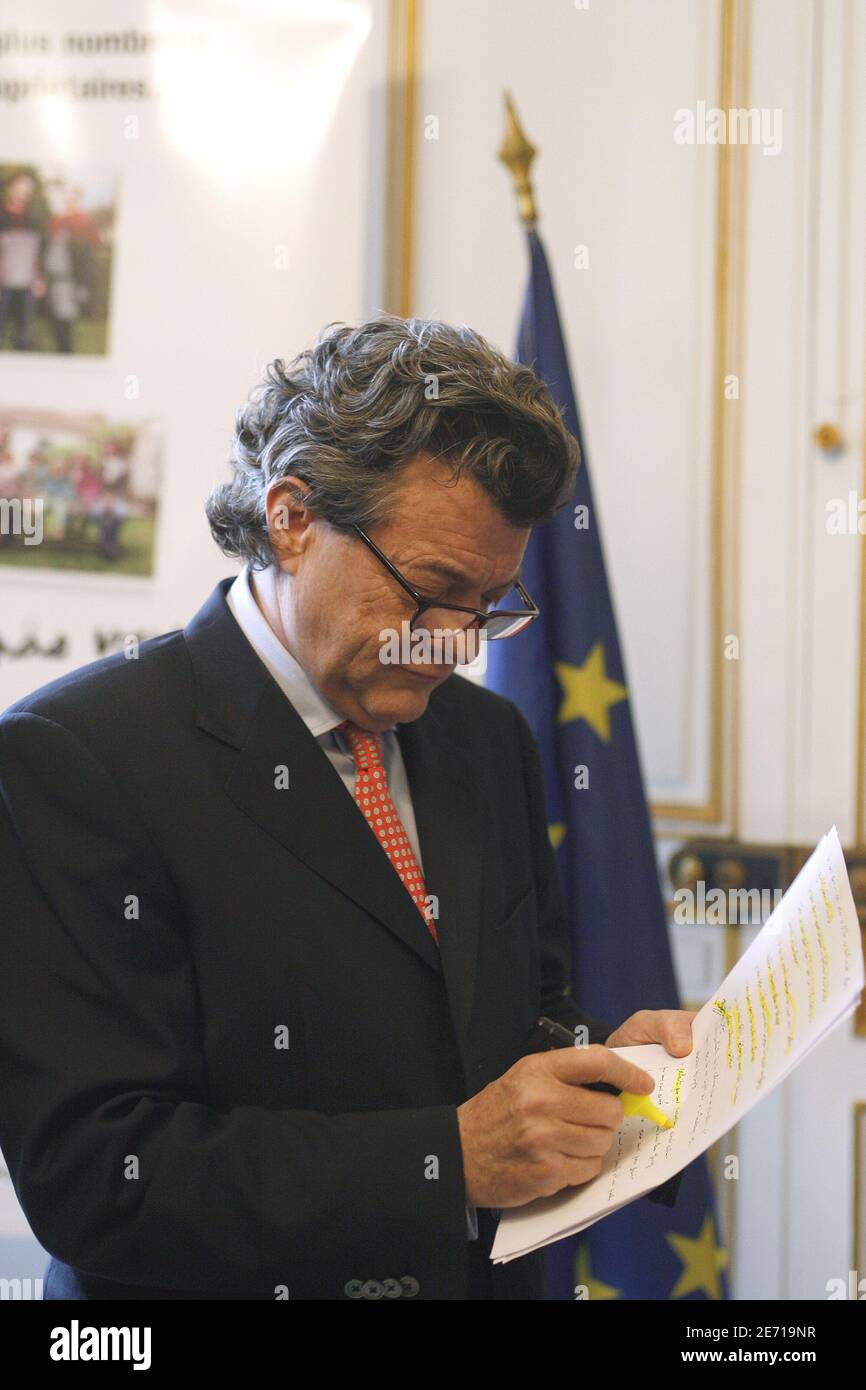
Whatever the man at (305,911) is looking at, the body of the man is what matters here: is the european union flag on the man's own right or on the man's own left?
on the man's own left

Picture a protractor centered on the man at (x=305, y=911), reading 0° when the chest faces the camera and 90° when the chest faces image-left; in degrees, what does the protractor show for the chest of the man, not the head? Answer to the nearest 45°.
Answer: approximately 315°

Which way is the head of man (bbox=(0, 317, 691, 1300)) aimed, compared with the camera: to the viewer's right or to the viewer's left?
to the viewer's right
